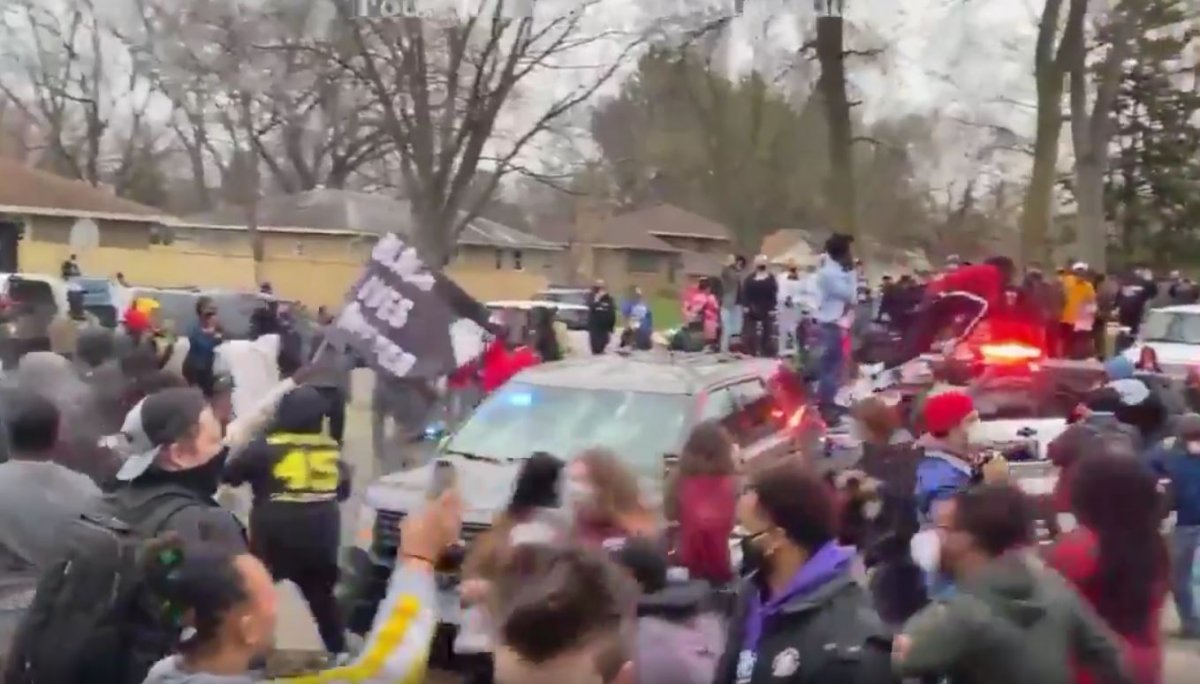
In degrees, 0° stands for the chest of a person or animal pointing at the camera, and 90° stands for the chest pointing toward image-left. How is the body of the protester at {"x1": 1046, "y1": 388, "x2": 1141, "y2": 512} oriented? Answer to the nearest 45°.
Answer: approximately 180°

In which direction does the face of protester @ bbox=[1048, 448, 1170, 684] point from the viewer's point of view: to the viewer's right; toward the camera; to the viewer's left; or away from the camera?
away from the camera

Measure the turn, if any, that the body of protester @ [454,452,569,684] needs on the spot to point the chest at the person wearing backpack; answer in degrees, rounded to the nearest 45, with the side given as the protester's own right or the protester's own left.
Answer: approximately 135° to the protester's own left

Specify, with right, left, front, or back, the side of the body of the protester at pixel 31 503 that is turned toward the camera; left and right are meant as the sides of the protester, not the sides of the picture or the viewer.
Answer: back

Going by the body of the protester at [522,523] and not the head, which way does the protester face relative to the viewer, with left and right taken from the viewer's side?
facing away from the viewer

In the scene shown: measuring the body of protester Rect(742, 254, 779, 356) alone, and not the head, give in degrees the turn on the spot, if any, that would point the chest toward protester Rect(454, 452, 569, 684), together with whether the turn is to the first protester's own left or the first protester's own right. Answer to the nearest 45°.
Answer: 0° — they already face them

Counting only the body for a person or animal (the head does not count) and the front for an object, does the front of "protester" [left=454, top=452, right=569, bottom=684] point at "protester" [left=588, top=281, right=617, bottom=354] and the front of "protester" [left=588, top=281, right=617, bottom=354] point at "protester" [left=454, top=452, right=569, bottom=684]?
yes

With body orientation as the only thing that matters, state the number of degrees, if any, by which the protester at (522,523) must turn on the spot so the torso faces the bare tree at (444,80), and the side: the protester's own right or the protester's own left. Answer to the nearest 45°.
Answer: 0° — they already face it

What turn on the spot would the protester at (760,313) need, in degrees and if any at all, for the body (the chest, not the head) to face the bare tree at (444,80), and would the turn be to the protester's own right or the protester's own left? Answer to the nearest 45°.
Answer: approximately 135° to the protester's own right

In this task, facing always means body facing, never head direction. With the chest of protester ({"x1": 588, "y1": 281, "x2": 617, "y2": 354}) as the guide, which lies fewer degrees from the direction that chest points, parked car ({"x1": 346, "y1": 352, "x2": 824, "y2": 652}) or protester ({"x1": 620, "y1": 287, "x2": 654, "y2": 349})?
the parked car
